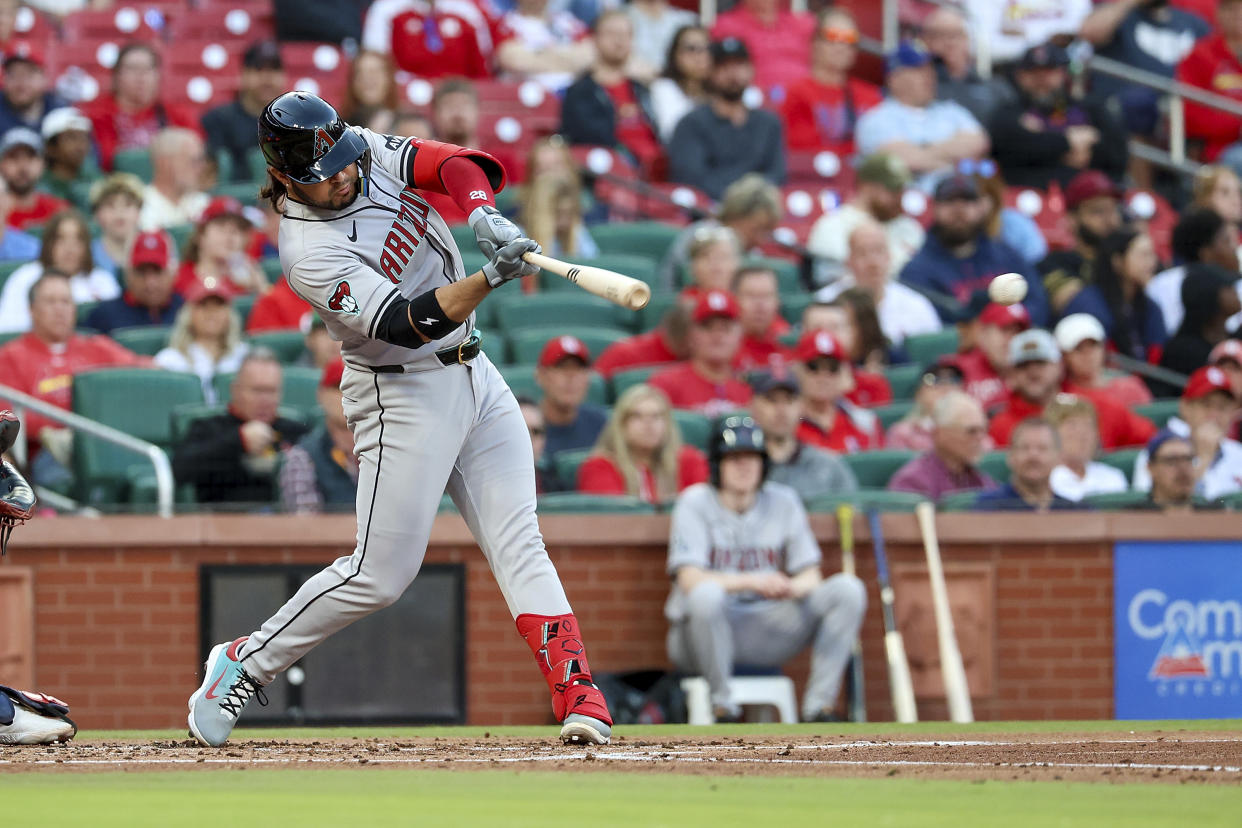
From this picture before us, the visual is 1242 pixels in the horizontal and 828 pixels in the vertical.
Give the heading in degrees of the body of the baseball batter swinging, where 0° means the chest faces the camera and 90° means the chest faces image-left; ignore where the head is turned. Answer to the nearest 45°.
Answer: approximately 315°

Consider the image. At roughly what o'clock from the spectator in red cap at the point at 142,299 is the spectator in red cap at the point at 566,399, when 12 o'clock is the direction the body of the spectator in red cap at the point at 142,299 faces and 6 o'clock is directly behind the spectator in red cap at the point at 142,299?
the spectator in red cap at the point at 566,399 is roughly at 10 o'clock from the spectator in red cap at the point at 142,299.

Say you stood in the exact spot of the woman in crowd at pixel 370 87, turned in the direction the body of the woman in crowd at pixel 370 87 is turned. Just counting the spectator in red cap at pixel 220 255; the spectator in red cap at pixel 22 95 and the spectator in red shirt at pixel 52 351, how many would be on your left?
0

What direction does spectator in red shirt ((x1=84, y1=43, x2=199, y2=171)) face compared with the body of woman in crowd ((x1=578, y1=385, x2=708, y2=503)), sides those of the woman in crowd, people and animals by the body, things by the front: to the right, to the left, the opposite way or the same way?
the same way

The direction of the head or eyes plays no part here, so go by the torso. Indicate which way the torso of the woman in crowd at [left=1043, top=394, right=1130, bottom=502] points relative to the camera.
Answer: toward the camera

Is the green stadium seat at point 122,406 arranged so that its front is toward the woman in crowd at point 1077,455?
no

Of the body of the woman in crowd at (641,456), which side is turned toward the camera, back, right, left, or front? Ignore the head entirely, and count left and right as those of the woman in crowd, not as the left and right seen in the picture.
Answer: front

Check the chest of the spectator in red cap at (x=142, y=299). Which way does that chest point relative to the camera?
toward the camera

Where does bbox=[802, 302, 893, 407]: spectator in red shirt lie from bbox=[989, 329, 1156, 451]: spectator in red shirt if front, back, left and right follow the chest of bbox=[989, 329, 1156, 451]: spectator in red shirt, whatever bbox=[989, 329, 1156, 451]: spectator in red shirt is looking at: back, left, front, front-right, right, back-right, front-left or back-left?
right

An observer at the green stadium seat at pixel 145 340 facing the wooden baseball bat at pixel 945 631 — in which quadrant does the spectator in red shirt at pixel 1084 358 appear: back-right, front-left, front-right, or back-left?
front-left

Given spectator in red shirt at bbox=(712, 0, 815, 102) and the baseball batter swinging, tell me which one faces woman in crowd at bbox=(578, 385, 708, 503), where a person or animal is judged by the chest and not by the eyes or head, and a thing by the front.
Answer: the spectator in red shirt

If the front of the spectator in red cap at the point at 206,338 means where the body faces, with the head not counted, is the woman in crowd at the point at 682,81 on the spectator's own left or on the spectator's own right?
on the spectator's own left

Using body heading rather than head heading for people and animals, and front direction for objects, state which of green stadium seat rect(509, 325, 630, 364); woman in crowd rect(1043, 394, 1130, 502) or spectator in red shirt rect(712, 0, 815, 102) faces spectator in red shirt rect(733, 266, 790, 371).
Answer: spectator in red shirt rect(712, 0, 815, 102)

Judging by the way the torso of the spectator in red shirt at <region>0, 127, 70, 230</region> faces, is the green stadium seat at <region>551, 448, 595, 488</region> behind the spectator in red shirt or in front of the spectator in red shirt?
in front

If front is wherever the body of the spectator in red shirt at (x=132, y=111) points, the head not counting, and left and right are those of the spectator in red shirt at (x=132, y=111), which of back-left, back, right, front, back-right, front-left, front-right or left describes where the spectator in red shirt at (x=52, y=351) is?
front

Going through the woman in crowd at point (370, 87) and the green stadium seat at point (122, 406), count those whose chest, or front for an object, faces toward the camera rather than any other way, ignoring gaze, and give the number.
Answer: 2

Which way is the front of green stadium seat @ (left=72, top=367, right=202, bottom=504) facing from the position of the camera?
facing the viewer

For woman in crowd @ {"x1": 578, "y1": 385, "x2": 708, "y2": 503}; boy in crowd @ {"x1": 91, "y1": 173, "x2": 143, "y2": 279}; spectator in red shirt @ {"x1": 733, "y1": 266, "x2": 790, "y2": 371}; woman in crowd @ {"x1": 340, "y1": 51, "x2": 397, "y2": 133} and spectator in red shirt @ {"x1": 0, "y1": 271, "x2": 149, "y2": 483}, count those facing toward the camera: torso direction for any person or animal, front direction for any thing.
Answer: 5

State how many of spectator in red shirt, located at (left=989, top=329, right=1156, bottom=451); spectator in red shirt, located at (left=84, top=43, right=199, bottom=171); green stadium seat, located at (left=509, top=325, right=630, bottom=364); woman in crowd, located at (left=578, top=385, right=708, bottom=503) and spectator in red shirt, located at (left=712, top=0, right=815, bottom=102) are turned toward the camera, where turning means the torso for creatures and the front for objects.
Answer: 5

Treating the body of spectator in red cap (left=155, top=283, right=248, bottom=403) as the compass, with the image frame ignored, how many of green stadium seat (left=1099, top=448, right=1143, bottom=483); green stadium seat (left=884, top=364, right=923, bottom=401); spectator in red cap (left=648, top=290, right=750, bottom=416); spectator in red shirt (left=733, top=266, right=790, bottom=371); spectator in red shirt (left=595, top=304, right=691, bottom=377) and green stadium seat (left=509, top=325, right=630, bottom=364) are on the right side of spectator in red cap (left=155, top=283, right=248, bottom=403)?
0

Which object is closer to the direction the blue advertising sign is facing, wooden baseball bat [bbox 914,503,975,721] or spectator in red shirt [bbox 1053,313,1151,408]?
the wooden baseball bat

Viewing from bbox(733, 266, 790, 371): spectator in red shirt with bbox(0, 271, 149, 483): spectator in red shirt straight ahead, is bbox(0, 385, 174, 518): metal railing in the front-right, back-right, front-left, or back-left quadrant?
front-left
